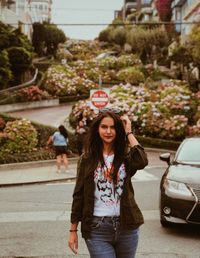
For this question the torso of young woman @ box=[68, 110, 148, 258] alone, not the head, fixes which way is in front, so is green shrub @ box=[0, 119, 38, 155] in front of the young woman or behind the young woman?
behind

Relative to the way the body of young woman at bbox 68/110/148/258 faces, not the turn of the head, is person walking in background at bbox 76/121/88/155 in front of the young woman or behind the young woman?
behind

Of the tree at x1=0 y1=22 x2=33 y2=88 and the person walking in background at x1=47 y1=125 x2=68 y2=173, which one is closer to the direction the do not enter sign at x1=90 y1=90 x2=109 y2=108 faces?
the person walking in background

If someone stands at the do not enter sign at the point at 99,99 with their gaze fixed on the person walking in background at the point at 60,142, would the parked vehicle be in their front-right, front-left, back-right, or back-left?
front-left

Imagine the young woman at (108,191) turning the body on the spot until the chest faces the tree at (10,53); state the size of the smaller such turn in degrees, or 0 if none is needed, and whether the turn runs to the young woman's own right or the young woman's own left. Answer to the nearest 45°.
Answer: approximately 180°

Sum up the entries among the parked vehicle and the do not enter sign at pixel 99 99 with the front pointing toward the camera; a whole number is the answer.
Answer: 2

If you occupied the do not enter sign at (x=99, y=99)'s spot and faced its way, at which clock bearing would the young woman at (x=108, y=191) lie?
The young woman is roughly at 12 o'clock from the do not enter sign.

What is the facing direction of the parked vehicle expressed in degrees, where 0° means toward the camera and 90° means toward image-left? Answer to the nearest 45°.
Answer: approximately 0°

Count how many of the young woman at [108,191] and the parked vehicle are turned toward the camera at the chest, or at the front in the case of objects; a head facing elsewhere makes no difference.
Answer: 2

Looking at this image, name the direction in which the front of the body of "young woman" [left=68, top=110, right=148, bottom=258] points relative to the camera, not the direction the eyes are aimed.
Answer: toward the camera
